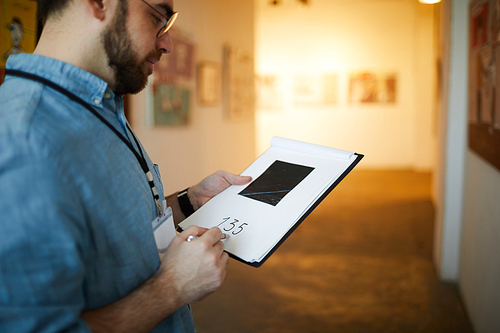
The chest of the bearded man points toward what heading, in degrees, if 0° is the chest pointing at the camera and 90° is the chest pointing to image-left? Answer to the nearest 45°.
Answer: approximately 270°

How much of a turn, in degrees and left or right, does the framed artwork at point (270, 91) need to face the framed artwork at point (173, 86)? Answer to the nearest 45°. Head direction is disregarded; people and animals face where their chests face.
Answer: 0° — it already faces it

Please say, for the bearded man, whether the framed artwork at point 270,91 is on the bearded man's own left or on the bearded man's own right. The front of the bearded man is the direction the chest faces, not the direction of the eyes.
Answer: on the bearded man's own left

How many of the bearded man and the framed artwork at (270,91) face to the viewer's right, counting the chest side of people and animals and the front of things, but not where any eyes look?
1

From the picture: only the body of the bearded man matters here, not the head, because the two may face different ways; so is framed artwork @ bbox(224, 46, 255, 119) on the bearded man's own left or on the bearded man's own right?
on the bearded man's own left

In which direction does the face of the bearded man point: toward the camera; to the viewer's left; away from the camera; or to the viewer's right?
to the viewer's right

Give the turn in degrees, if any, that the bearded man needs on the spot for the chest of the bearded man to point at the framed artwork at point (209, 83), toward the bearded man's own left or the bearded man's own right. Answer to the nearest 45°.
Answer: approximately 90° to the bearded man's own left

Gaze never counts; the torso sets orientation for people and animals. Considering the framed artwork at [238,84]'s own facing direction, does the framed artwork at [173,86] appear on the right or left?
on its right
